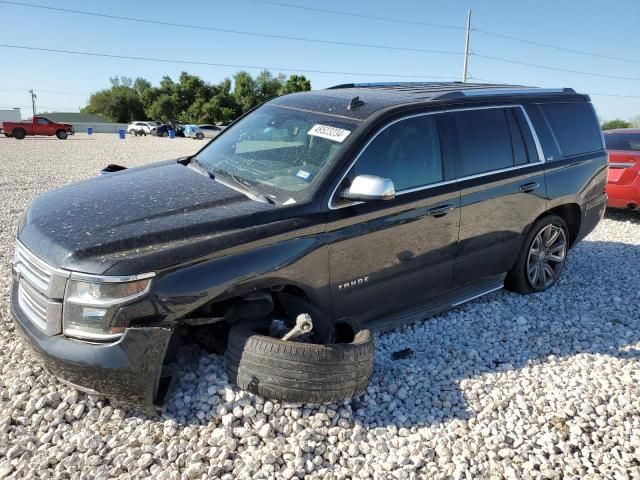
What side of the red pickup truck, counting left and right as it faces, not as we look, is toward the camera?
right

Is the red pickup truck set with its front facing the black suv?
no

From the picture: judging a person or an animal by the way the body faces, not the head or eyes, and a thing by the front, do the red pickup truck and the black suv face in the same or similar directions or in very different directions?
very different directions

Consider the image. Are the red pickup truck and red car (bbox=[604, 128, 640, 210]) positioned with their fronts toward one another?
no

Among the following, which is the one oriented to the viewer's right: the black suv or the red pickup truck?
the red pickup truck

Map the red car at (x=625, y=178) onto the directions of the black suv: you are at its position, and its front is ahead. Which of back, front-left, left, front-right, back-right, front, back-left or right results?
back

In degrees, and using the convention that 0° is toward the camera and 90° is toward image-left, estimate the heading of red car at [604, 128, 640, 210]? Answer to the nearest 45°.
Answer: approximately 180°

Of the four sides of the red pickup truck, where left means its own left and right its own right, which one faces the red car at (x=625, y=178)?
right

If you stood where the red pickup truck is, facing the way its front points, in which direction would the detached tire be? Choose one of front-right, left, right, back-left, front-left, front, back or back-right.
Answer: right

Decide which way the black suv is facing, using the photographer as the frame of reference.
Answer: facing the viewer and to the left of the viewer

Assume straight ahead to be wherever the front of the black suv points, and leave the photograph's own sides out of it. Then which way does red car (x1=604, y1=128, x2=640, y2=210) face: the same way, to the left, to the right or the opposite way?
the opposite way

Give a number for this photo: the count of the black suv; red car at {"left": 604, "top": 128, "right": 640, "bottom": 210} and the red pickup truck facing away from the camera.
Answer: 1

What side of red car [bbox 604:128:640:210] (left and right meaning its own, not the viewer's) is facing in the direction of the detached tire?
back

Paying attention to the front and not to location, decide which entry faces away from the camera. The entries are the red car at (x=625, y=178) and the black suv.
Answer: the red car

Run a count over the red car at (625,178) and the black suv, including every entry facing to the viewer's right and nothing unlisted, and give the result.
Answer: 0
